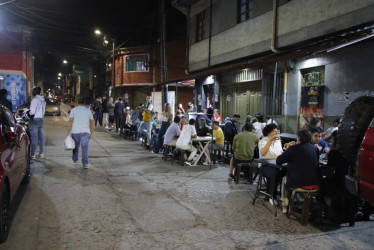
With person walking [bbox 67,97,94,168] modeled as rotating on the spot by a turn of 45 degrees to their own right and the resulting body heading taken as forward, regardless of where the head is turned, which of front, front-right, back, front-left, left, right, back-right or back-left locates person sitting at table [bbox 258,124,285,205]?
right

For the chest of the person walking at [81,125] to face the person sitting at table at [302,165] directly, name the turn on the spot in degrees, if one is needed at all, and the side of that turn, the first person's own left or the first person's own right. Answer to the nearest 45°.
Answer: approximately 135° to the first person's own right

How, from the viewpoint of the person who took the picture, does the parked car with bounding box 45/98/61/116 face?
facing the viewer

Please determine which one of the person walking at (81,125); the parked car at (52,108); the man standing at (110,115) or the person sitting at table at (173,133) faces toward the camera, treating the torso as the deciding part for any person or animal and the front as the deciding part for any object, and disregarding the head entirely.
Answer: the parked car

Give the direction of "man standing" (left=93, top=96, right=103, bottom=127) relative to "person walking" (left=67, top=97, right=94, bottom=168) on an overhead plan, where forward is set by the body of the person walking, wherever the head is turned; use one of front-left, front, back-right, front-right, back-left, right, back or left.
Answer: front

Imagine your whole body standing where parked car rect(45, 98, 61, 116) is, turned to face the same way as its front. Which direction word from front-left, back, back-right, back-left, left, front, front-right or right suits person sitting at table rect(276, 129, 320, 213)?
front

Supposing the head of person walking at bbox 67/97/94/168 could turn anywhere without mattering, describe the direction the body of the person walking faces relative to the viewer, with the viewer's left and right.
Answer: facing away from the viewer

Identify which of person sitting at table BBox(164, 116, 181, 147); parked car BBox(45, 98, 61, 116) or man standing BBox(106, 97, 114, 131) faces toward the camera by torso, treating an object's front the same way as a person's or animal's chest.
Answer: the parked car
